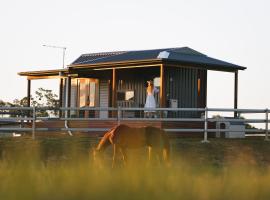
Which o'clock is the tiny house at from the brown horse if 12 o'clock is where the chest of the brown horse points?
The tiny house is roughly at 3 o'clock from the brown horse.

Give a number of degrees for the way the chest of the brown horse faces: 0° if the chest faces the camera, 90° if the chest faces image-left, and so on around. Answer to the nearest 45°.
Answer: approximately 90°

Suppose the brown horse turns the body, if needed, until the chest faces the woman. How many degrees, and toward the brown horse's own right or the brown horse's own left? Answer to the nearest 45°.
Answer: approximately 90° to the brown horse's own right
